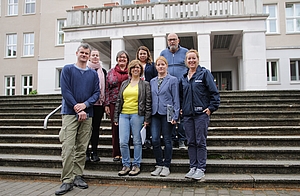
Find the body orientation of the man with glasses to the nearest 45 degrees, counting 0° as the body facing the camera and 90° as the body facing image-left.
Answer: approximately 0°

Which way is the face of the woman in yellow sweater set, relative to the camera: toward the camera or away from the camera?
toward the camera

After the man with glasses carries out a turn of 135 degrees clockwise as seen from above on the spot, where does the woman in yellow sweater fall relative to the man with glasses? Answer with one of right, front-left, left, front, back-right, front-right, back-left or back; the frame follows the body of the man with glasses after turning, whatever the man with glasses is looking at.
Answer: left

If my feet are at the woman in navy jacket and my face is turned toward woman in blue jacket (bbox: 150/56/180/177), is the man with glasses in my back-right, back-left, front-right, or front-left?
front-right

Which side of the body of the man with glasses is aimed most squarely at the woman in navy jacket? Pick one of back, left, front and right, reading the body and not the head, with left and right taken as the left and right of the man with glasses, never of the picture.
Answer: front
